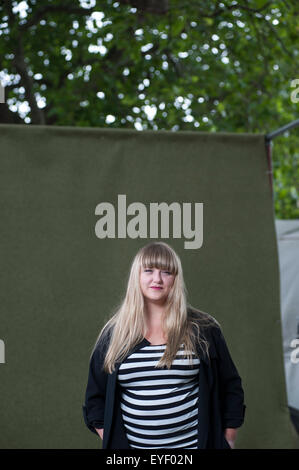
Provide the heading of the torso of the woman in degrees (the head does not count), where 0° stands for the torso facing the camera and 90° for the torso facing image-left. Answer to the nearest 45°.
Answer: approximately 0°
